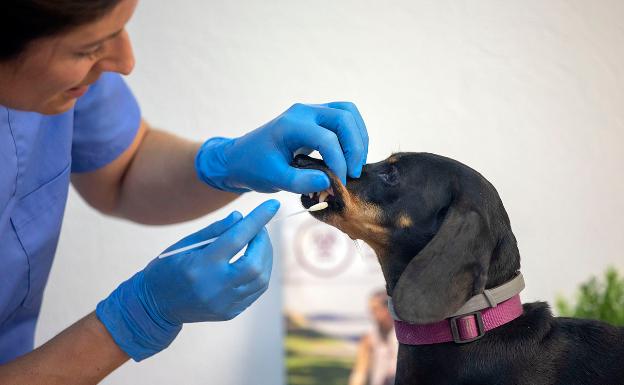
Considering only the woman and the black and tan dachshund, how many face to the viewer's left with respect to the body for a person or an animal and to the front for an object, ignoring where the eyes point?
1

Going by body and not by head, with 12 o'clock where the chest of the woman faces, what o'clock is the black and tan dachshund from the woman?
The black and tan dachshund is roughly at 11 o'clock from the woman.

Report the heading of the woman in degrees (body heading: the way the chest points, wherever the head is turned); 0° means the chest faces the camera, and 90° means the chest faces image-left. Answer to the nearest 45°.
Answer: approximately 315°

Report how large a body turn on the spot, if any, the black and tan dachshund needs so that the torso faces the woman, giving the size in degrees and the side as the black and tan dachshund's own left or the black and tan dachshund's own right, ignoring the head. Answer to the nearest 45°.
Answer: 0° — it already faces them

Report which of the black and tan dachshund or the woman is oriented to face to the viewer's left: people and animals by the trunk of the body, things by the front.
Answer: the black and tan dachshund

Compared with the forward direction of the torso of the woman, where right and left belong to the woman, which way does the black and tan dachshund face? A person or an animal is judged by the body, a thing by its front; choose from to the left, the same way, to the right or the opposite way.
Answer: the opposite way

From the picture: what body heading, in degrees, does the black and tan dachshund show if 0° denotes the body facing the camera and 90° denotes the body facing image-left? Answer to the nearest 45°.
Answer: approximately 90°
